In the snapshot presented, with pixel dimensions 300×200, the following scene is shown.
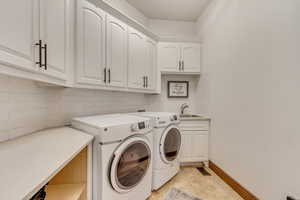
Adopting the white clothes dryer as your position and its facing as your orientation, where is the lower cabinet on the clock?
The lower cabinet is roughly at 9 o'clock from the white clothes dryer.

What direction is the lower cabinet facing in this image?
toward the camera

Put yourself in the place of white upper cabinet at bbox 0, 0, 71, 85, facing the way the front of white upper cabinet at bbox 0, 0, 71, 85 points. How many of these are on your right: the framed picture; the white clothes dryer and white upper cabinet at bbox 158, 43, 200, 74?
0

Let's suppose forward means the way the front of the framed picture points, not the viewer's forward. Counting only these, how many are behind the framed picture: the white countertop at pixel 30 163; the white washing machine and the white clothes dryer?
0

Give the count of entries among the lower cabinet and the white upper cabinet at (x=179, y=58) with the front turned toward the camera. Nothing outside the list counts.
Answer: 2

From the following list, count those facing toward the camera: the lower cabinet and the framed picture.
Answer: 2

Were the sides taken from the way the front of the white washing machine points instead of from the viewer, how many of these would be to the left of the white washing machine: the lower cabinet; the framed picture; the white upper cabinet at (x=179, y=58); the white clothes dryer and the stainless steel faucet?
5

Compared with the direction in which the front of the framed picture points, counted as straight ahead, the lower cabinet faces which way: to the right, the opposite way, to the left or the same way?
the same way

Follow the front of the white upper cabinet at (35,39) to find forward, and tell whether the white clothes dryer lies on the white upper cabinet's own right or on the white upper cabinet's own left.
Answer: on the white upper cabinet's own left

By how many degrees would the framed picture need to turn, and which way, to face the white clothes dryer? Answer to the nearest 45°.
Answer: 0° — it already faces it

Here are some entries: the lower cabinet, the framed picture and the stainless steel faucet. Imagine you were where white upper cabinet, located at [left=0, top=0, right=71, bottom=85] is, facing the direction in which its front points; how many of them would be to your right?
0

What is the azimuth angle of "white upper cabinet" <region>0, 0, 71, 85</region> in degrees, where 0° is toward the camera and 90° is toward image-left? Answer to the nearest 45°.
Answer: approximately 315°

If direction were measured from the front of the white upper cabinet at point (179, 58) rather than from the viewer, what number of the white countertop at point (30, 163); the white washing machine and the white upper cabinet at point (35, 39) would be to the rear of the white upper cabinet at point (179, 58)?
0

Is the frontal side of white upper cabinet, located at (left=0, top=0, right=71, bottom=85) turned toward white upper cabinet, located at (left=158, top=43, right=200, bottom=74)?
no

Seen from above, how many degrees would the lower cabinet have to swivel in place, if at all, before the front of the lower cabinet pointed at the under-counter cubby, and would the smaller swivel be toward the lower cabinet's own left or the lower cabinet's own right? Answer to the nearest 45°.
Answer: approximately 45° to the lower cabinet's own right

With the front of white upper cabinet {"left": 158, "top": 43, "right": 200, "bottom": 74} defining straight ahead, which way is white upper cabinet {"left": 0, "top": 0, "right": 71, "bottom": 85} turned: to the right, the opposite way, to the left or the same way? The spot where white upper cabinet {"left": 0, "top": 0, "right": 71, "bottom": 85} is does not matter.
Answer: to the left

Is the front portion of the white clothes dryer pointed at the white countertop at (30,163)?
no

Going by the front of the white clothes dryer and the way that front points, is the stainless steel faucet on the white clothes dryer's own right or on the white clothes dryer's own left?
on the white clothes dryer's own left
